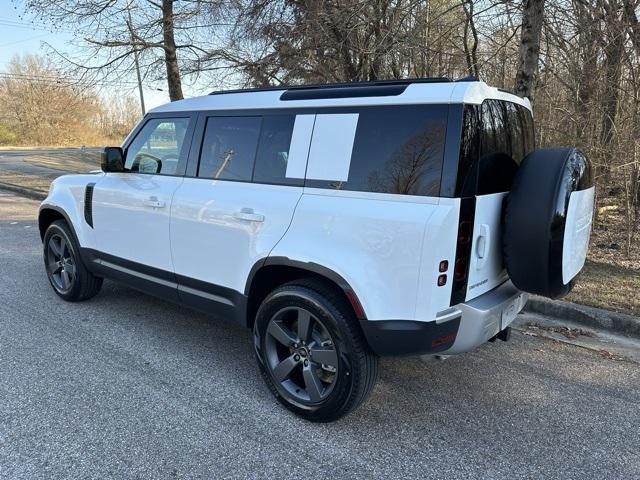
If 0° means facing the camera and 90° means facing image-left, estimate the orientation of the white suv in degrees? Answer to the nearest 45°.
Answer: approximately 135°
